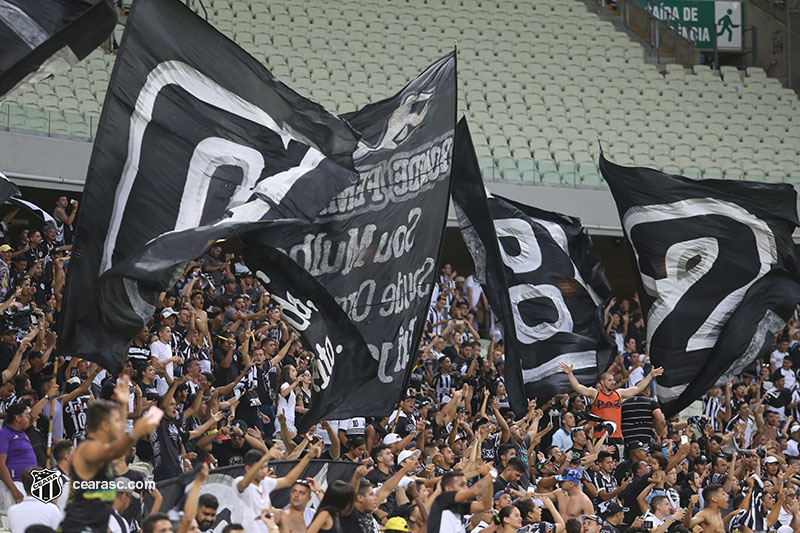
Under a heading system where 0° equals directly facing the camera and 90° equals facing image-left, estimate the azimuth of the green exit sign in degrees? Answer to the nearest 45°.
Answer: approximately 0°

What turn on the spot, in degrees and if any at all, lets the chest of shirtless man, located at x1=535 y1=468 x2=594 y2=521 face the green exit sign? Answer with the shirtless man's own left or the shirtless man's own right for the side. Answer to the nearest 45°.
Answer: approximately 135° to the shirtless man's own right

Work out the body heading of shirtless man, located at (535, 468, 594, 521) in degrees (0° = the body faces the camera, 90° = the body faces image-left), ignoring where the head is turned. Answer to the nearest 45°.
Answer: approximately 45°

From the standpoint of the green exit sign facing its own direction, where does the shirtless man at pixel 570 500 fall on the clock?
The shirtless man is roughly at 12 o'clock from the green exit sign.

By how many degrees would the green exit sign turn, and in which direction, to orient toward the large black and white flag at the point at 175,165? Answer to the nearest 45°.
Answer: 0° — it already faces it

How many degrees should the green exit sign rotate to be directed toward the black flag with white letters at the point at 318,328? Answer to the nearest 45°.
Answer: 0° — it already faces it
